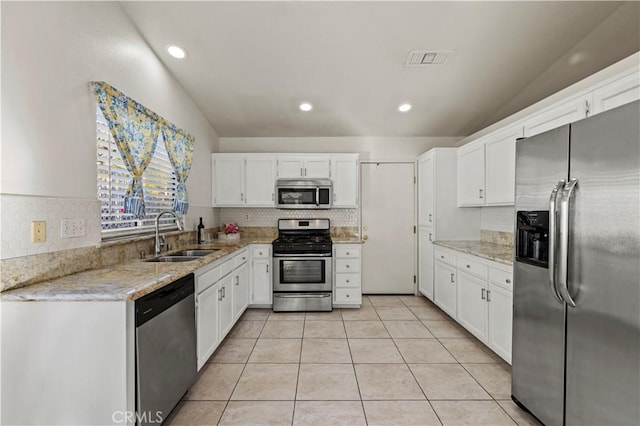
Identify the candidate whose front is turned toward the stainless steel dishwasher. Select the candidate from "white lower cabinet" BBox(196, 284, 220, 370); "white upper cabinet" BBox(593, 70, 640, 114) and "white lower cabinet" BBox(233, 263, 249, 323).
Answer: the white upper cabinet

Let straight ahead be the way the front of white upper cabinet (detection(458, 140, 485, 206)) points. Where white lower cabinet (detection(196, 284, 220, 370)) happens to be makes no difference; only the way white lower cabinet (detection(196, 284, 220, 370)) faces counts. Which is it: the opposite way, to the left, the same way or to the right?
the opposite way

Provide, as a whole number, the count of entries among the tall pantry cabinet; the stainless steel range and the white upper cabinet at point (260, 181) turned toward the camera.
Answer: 2

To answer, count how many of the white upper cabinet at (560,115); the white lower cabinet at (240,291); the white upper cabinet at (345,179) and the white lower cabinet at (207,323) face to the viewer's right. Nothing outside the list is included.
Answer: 2

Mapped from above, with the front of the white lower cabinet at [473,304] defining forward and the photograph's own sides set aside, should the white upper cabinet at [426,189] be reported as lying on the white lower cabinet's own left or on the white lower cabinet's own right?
on the white lower cabinet's own right

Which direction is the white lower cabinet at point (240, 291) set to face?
to the viewer's right

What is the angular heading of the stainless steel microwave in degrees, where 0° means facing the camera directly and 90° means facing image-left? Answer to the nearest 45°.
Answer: approximately 0°

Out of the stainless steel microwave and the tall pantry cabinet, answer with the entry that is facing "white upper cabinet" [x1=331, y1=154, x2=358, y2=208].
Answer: the tall pantry cabinet

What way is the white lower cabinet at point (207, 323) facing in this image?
to the viewer's right

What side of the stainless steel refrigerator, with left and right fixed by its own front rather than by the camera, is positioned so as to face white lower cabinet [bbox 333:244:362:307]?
right

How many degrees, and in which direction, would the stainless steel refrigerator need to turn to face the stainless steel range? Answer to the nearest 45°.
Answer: approximately 45° to its right

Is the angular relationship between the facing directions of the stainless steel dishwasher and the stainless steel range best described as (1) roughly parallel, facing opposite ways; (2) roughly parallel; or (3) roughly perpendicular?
roughly perpendicular

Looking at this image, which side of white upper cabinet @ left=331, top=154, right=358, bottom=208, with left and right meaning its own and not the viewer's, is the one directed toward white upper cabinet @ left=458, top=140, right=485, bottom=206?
left
